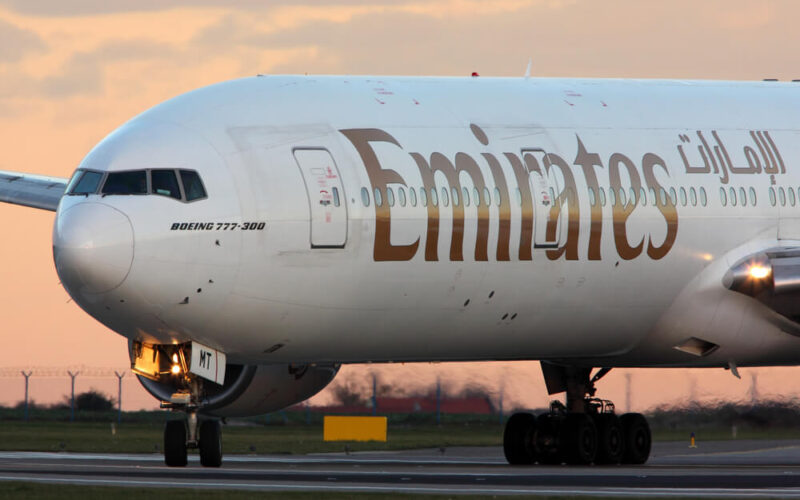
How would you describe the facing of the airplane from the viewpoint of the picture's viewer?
facing the viewer and to the left of the viewer
